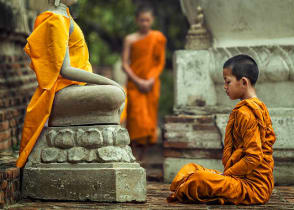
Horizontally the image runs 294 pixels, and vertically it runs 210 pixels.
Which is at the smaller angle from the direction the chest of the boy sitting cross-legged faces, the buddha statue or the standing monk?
the buddha statue

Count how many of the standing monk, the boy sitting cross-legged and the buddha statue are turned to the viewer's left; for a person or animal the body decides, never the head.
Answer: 1

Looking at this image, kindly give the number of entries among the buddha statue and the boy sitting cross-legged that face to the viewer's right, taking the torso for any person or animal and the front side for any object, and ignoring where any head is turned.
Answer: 1

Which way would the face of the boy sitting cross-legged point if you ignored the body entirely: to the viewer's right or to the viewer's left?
to the viewer's left

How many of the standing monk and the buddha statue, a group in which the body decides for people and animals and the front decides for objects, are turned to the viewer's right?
1

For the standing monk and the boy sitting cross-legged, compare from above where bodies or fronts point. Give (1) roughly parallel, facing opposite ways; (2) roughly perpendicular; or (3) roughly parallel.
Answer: roughly perpendicular

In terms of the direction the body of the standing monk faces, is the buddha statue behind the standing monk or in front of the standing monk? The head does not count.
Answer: in front

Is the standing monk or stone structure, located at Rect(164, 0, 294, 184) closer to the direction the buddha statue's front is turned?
the stone structure

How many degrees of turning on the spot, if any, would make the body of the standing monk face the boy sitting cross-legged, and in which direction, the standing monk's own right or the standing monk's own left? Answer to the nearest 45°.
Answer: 0° — they already face them

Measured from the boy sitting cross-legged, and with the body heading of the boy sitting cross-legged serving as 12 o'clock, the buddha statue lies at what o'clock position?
The buddha statue is roughly at 12 o'clock from the boy sitting cross-legged.

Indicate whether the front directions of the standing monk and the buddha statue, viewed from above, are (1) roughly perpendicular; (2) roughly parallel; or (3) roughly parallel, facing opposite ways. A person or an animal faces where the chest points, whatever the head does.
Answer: roughly perpendicular

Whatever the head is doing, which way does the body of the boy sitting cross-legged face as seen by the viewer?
to the viewer's left

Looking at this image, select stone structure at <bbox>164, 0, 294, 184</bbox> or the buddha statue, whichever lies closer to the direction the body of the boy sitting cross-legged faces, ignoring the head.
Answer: the buddha statue

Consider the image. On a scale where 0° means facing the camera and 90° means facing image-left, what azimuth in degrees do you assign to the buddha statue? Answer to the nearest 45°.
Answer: approximately 270°

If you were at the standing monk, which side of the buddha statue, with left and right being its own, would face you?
left

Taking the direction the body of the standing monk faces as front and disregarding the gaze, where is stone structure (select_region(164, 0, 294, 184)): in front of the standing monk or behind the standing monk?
in front
